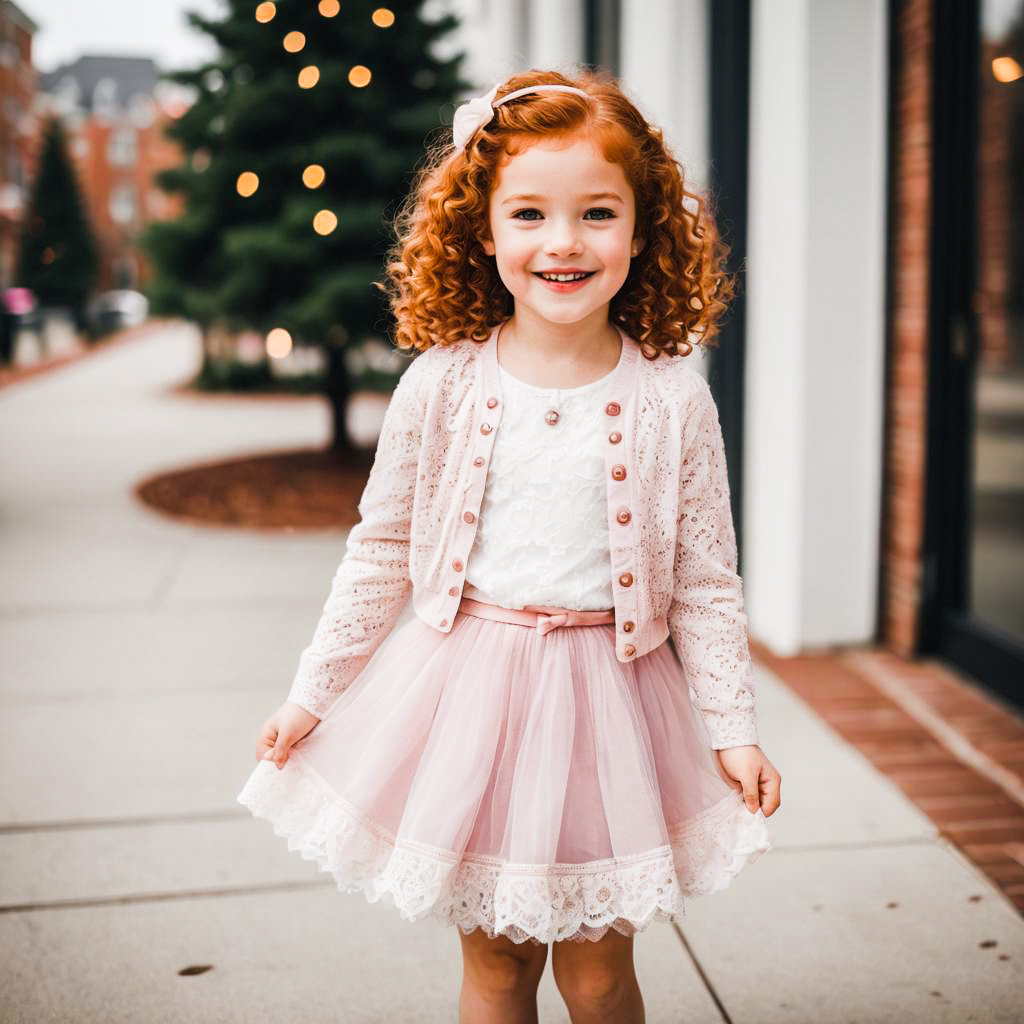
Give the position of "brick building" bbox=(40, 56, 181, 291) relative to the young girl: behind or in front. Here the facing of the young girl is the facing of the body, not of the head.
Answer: behind

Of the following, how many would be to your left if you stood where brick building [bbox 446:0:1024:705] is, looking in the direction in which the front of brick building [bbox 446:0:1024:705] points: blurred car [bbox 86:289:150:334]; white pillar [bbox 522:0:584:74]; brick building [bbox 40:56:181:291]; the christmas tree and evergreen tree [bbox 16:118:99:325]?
0

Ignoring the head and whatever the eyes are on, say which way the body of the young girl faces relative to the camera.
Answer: toward the camera

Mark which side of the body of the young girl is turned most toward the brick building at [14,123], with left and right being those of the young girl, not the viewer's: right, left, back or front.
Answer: back

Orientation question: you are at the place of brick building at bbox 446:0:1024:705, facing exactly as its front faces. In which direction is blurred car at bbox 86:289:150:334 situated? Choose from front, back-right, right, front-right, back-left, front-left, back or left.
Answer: front-right

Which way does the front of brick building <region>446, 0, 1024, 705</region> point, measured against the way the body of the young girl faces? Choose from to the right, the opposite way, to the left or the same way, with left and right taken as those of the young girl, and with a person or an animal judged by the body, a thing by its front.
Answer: to the right

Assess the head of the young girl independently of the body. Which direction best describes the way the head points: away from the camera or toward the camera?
toward the camera

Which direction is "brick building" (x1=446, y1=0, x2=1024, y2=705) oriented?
to the viewer's left

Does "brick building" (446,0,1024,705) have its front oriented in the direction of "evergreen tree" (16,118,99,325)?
no

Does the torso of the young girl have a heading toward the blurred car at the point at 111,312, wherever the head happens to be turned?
no

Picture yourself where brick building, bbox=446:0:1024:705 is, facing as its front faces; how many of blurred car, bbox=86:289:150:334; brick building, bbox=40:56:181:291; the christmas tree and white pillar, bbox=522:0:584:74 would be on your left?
0

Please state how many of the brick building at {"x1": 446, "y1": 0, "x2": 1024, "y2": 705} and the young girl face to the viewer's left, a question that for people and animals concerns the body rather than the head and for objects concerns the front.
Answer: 1

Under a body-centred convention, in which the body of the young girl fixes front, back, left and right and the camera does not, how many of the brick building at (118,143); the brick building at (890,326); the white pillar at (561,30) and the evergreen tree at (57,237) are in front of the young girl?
0

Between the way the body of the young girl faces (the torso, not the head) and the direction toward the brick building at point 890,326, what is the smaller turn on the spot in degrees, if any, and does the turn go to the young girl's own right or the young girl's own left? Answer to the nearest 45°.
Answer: approximately 135° to the young girl's own left
